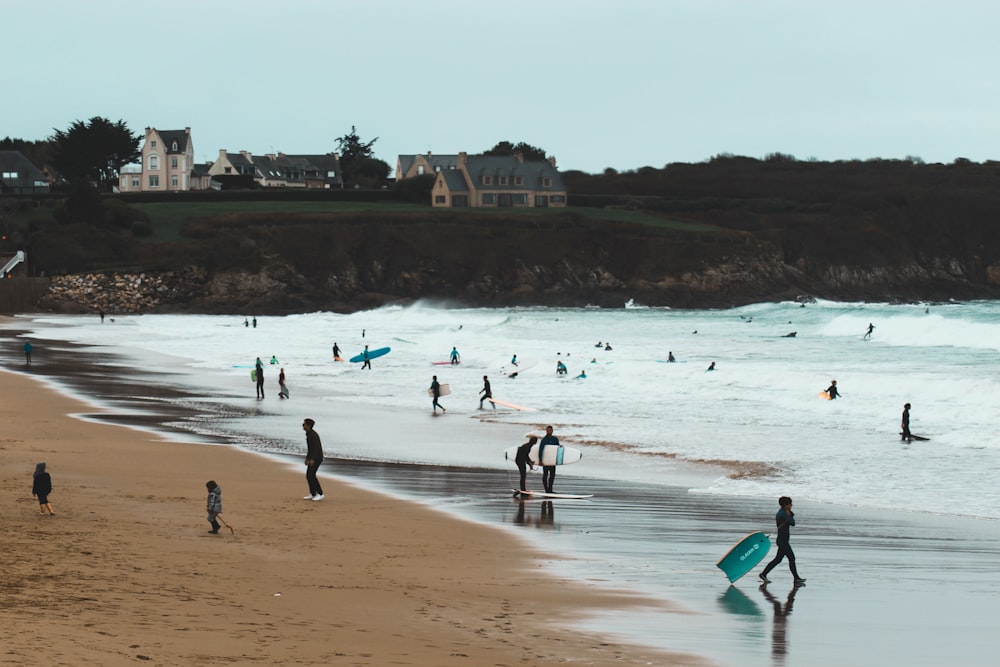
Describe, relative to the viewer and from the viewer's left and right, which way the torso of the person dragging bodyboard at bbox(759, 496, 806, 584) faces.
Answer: facing to the right of the viewer

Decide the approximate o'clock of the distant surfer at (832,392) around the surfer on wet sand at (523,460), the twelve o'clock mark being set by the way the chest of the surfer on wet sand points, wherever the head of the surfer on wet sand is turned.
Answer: The distant surfer is roughly at 10 o'clock from the surfer on wet sand.

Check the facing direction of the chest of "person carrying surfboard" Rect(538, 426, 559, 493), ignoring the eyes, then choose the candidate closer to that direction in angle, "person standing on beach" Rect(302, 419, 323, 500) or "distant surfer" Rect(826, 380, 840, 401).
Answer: the person standing on beach

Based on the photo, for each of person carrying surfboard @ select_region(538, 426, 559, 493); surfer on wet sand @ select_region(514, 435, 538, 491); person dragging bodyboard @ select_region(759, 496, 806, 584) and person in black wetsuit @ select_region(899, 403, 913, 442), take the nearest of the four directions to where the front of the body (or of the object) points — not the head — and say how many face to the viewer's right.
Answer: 2

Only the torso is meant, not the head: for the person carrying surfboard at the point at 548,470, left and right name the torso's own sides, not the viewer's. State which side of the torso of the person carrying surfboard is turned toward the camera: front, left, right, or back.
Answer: front

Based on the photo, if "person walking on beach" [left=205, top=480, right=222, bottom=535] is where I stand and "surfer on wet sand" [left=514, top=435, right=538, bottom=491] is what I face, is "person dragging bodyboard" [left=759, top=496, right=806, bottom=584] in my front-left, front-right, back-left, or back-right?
front-right

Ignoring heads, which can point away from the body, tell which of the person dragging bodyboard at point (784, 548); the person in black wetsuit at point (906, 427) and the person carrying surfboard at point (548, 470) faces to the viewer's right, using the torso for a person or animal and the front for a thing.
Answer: the person dragging bodyboard at point (784, 548)

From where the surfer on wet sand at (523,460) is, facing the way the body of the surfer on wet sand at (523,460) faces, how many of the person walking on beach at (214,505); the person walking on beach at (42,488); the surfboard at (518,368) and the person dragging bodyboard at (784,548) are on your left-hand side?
1

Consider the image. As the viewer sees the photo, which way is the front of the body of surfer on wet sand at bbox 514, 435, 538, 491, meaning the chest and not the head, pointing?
to the viewer's right
